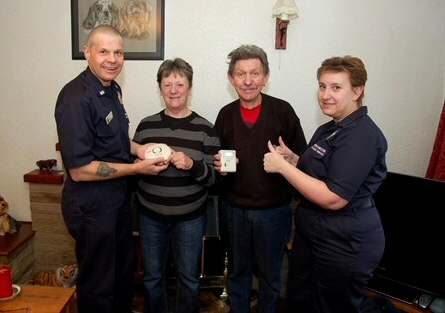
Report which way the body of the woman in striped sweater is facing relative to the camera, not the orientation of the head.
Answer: toward the camera

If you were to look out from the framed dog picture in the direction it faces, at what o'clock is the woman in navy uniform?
The woman in navy uniform is roughly at 11 o'clock from the framed dog picture.

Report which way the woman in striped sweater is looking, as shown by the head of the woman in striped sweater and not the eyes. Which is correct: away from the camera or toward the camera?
toward the camera

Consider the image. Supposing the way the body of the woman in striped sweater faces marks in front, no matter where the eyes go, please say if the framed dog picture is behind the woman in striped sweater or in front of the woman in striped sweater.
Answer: behind

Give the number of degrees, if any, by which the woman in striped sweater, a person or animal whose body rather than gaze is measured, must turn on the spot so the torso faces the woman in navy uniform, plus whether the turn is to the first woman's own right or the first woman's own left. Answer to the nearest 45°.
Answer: approximately 45° to the first woman's own left

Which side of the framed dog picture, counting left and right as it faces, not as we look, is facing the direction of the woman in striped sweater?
front

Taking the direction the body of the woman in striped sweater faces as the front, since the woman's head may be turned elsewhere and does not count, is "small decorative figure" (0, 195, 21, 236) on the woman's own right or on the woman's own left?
on the woman's own right

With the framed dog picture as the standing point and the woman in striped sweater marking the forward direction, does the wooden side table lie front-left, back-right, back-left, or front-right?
front-right

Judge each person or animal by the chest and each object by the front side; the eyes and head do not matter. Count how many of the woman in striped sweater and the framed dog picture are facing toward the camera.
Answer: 2

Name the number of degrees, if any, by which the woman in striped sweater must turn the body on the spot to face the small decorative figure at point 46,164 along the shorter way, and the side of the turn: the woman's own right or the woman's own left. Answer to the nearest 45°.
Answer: approximately 135° to the woman's own right

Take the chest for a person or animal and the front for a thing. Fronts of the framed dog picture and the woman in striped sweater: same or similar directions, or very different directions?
same or similar directions

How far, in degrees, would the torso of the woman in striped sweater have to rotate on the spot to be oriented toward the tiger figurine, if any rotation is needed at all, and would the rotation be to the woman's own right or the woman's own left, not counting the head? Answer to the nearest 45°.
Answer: approximately 135° to the woman's own right
